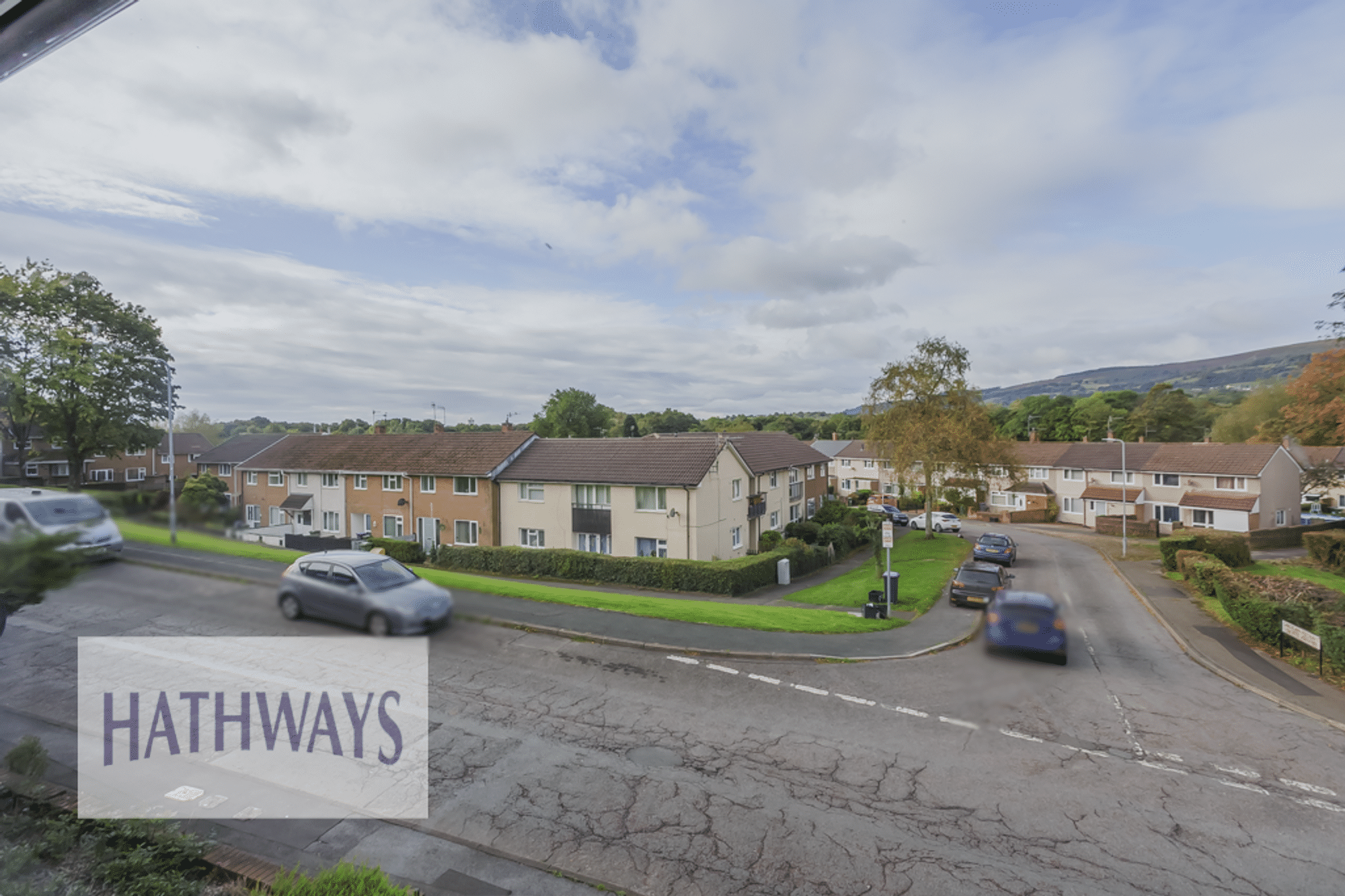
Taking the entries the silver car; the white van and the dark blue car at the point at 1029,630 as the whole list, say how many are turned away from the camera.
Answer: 1

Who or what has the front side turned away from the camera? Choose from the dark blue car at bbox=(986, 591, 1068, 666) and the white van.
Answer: the dark blue car

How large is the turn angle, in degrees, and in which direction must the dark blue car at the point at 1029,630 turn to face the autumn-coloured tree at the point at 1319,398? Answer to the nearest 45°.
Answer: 0° — it already faces it

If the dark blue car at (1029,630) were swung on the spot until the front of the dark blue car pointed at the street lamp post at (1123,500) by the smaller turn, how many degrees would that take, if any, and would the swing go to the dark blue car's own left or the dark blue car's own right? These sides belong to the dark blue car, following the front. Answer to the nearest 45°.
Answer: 0° — it already faces it

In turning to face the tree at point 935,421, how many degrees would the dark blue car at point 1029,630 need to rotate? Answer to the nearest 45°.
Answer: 0° — it already faces it

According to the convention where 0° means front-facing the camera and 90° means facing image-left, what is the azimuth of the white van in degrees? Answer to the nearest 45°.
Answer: approximately 315°

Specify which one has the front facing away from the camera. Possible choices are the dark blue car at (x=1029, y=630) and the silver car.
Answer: the dark blue car

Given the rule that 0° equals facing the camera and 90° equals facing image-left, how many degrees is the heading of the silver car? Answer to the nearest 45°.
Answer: approximately 315°

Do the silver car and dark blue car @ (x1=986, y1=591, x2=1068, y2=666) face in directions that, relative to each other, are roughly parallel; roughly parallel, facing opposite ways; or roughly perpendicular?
roughly perpendicular

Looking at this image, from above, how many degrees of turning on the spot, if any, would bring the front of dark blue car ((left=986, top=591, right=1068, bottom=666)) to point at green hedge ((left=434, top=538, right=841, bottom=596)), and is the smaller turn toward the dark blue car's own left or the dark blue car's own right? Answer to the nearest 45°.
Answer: approximately 45° to the dark blue car's own left

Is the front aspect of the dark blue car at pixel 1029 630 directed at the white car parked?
yes

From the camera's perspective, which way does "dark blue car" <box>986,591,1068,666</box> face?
away from the camera

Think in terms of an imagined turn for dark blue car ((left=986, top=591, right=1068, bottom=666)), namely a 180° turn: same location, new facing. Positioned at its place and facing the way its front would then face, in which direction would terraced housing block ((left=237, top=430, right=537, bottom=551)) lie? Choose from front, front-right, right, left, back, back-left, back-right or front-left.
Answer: right

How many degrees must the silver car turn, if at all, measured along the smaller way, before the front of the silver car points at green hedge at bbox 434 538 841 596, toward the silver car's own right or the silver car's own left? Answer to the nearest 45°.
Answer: approximately 90° to the silver car's own left

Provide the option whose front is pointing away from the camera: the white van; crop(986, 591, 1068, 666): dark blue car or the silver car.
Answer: the dark blue car
